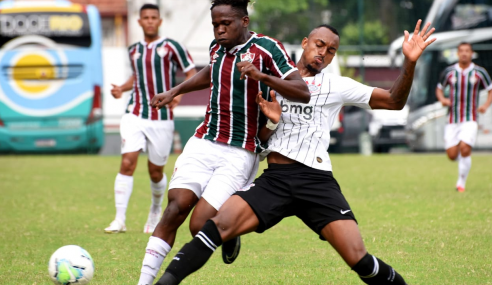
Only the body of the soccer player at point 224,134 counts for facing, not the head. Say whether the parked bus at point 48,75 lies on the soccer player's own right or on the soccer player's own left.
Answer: on the soccer player's own right

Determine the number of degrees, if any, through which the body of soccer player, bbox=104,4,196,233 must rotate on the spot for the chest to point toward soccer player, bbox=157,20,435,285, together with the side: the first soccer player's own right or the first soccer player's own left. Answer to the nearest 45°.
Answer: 0° — they already face them

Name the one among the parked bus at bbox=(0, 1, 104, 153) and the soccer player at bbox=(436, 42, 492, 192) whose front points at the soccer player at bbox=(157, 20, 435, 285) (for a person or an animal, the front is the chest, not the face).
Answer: the soccer player at bbox=(436, 42, 492, 192)

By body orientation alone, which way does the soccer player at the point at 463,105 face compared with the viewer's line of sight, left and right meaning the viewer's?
facing the viewer

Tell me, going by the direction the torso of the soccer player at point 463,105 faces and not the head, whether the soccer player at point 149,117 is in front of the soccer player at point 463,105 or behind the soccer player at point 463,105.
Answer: in front

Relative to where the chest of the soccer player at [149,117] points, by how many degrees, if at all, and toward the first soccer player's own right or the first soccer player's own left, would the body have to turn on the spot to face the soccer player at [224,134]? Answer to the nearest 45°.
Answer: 0° — they already face them

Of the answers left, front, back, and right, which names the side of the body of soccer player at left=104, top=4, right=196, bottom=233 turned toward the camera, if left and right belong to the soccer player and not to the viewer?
front

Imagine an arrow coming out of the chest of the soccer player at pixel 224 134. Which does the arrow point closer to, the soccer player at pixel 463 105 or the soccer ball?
the soccer ball
